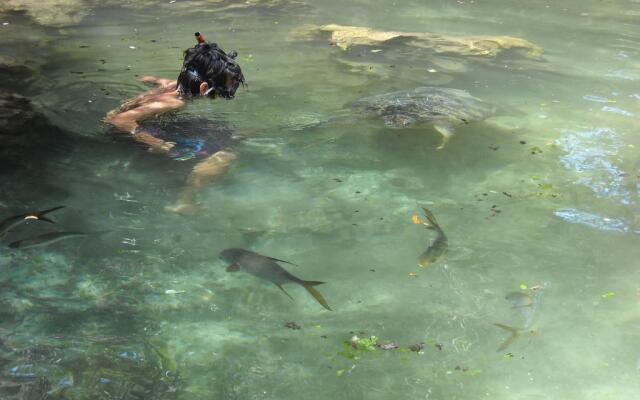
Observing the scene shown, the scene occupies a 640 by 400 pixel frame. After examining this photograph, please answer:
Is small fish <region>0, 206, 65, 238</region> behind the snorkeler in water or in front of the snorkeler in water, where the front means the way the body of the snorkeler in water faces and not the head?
behind

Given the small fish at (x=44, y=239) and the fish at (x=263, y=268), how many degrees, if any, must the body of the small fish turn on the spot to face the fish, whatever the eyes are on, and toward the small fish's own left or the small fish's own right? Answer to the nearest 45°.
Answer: approximately 135° to the small fish's own left

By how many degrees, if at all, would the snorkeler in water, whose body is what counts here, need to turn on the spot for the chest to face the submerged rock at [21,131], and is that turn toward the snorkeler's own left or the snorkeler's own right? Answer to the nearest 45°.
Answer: approximately 135° to the snorkeler's own left

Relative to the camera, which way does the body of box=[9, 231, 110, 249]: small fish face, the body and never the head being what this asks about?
to the viewer's left

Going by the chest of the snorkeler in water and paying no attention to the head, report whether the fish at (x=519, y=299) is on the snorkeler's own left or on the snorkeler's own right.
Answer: on the snorkeler's own right

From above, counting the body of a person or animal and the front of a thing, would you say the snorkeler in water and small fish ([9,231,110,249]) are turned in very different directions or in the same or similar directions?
very different directions

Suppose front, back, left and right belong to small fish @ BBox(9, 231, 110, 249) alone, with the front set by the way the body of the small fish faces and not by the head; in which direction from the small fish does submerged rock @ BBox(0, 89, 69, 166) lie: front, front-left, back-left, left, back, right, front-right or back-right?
right
